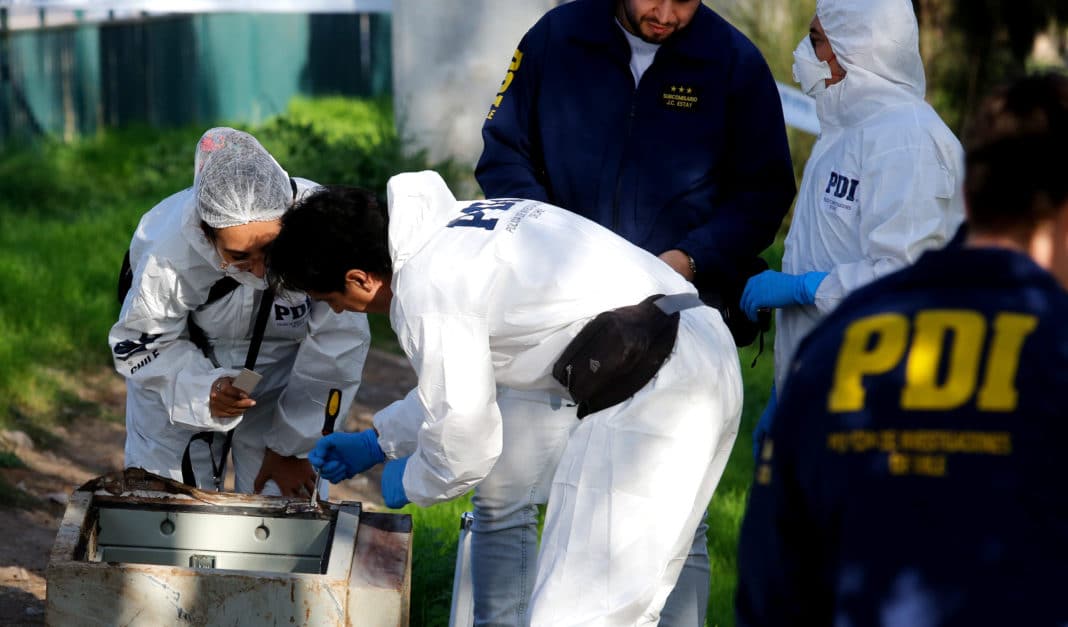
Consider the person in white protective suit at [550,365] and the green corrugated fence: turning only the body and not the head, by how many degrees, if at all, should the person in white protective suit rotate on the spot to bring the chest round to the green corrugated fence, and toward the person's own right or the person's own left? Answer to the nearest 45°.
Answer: approximately 90° to the person's own right

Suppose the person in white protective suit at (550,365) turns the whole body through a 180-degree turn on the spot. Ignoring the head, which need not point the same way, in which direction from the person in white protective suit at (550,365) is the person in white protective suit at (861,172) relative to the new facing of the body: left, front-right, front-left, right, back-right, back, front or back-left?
front-left

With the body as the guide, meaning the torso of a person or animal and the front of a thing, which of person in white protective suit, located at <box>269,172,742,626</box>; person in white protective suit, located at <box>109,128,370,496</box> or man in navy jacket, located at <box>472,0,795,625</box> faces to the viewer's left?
person in white protective suit, located at <box>269,172,742,626</box>

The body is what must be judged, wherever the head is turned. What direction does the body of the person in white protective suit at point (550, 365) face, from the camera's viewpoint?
to the viewer's left

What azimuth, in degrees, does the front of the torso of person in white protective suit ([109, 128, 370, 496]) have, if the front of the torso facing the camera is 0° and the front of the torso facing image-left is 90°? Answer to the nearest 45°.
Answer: approximately 315°

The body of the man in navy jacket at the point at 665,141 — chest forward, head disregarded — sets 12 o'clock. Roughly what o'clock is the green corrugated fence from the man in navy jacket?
The green corrugated fence is roughly at 5 o'clock from the man in navy jacket.

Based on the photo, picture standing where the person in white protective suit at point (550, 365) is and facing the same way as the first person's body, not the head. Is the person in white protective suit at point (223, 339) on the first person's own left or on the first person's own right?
on the first person's own right

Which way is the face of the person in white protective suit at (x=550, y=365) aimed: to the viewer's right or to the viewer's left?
to the viewer's left

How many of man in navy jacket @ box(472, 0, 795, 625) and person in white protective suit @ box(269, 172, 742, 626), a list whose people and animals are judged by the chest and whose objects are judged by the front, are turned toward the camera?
1

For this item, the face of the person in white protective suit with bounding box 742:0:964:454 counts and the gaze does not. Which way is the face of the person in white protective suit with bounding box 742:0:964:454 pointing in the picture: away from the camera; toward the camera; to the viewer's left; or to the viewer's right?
to the viewer's left

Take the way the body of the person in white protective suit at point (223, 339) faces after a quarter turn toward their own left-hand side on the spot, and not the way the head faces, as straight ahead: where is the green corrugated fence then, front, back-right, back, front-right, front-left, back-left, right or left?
front-left

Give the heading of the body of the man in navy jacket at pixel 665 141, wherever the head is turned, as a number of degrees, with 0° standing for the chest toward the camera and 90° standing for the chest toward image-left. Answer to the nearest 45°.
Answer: approximately 0°
